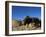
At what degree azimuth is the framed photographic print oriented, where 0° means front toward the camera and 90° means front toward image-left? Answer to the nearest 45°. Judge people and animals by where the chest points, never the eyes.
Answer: approximately 315°
